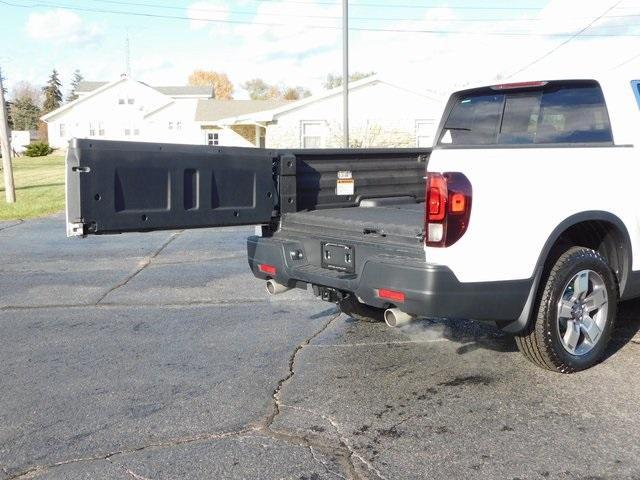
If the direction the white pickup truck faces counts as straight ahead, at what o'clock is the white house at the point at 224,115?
The white house is roughly at 10 o'clock from the white pickup truck.

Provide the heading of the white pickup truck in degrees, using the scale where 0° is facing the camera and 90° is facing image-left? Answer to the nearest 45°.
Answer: approximately 225°

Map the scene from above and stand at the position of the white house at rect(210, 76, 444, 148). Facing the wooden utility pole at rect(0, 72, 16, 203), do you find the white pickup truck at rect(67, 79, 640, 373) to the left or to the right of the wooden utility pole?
left

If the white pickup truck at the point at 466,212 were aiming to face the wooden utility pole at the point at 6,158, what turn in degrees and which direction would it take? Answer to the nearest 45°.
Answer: approximately 90° to its left

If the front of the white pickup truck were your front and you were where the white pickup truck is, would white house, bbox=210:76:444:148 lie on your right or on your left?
on your left
